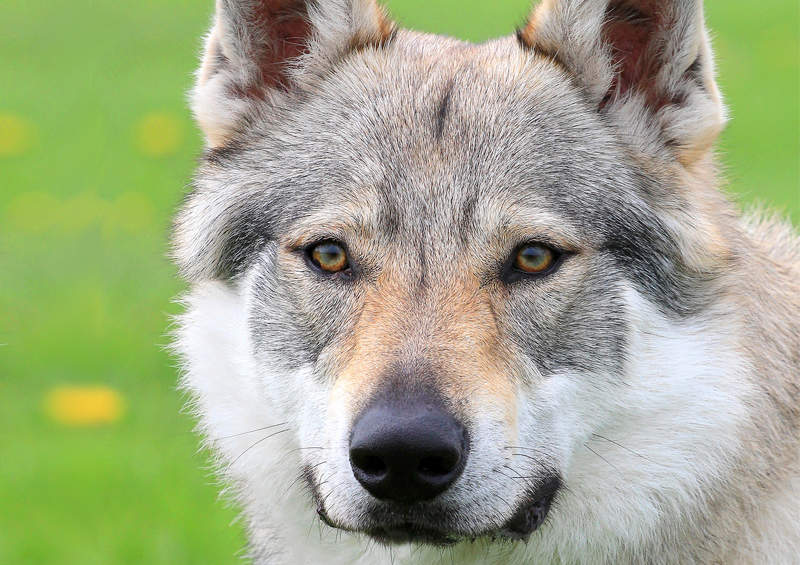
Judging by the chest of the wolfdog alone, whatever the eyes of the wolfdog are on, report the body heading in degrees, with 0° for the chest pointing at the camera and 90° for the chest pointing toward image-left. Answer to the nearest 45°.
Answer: approximately 0°

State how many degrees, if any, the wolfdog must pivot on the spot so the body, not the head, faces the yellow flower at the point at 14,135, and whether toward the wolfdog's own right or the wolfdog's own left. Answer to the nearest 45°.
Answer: approximately 135° to the wolfdog's own right
